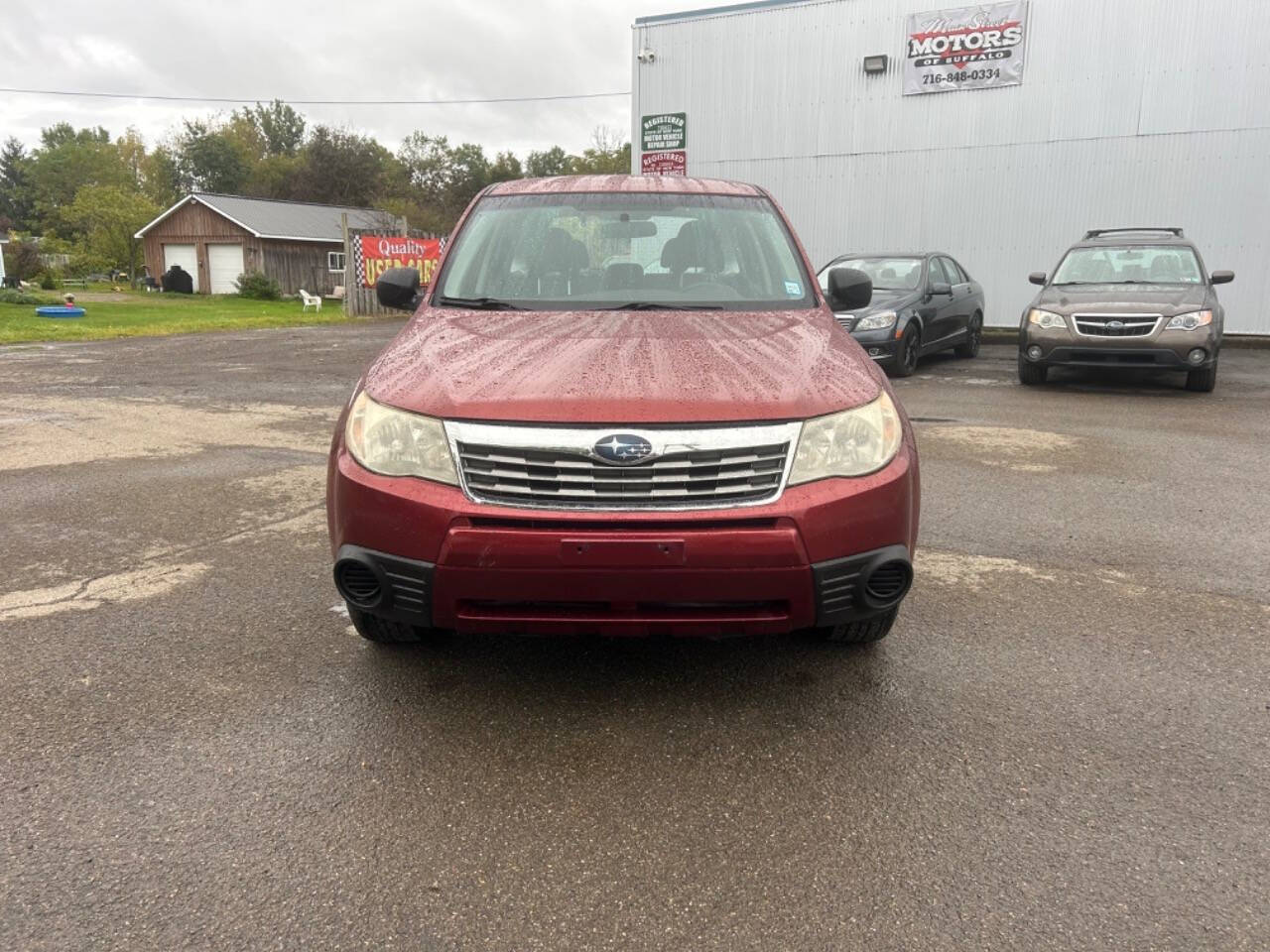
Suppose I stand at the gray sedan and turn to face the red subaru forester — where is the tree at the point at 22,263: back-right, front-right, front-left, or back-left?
back-right

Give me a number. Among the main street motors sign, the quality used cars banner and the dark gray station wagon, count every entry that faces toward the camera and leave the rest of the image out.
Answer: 3

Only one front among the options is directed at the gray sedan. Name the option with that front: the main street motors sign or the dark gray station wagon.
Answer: the main street motors sign

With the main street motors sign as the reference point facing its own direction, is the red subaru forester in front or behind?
in front

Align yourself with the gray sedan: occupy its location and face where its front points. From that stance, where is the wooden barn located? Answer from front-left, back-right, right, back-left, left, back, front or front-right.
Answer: right

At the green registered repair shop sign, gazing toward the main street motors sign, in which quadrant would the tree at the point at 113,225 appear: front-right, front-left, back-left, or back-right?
back-left

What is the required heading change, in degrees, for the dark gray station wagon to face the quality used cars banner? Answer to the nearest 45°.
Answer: approximately 135° to its right

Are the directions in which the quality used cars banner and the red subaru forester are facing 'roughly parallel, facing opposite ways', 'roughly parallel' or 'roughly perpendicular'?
roughly parallel

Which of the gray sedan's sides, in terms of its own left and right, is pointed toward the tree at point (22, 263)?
right

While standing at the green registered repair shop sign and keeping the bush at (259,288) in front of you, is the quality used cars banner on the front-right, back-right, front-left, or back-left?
front-left

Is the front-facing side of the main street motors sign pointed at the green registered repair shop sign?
no

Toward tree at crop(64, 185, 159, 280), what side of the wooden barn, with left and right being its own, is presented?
right

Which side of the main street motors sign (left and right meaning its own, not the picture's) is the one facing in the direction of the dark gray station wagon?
front

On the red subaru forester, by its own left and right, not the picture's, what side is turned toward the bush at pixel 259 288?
back

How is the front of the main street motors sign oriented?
toward the camera

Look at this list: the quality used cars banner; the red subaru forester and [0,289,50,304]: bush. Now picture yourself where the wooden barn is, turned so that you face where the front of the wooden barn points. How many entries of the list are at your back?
0

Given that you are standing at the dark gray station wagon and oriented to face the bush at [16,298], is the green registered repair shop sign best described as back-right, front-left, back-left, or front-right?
front-right

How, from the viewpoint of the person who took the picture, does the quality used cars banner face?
facing the viewer

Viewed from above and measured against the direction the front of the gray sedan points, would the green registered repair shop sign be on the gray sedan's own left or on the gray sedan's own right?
on the gray sedan's own right
